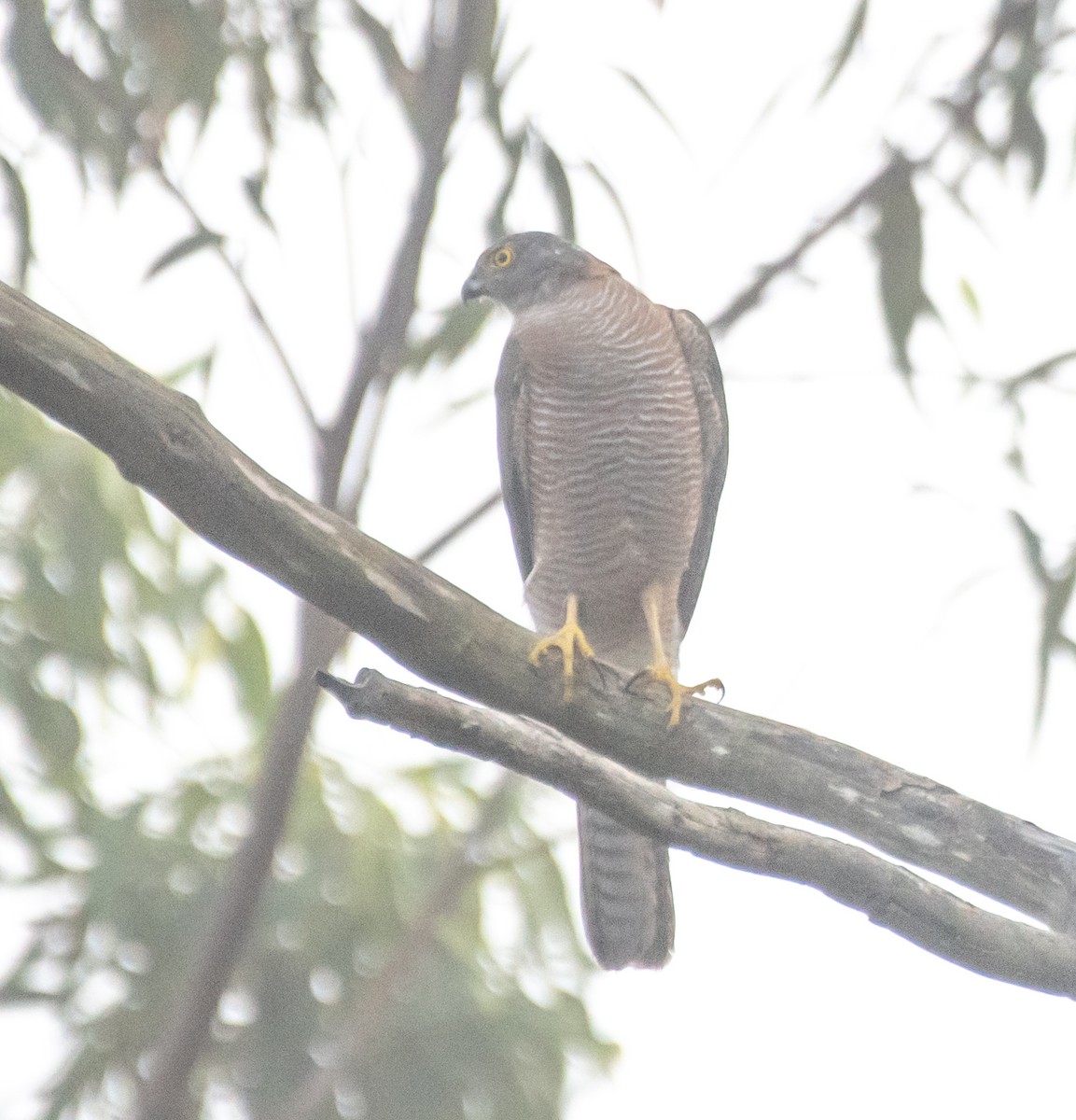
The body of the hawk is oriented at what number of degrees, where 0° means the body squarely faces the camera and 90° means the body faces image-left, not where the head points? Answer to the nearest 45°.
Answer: approximately 0°

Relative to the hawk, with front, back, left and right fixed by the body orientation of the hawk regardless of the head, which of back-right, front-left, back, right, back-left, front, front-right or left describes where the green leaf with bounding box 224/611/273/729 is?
back-right

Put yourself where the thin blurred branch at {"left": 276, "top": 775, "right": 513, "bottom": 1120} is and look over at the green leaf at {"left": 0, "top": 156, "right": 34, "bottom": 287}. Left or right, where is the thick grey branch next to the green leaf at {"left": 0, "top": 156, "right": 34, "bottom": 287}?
left

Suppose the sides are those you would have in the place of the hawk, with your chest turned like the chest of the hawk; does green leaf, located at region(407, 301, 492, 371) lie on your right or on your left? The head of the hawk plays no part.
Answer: on your right
